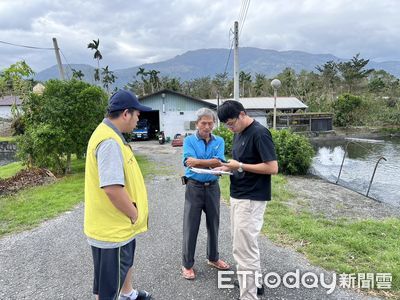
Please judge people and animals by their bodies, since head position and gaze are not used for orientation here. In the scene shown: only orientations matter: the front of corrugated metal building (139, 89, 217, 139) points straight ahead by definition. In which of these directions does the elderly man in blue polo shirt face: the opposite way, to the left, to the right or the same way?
the same way

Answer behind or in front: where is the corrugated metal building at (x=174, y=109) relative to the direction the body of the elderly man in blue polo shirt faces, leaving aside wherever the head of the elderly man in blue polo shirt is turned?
behind

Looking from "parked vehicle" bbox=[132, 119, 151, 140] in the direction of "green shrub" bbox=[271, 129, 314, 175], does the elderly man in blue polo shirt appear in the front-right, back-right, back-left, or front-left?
front-right

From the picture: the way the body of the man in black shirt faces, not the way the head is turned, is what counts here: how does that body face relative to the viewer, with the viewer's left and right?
facing the viewer and to the left of the viewer

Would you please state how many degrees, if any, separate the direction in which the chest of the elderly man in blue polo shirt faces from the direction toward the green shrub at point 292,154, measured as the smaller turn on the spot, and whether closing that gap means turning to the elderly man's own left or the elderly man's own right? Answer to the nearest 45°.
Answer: approximately 180°

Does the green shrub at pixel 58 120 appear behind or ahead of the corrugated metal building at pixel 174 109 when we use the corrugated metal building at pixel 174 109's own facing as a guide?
ahead

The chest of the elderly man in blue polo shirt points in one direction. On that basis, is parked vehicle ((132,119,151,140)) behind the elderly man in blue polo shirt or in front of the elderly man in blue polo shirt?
behind

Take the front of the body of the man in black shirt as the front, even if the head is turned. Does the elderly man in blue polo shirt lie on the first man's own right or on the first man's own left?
on the first man's own right

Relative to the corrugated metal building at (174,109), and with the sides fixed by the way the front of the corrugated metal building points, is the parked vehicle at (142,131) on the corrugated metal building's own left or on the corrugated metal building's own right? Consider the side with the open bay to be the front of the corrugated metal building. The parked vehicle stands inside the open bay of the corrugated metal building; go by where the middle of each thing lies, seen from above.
on the corrugated metal building's own right

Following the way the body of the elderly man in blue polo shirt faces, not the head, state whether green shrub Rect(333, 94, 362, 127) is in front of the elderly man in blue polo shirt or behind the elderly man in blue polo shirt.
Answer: behind

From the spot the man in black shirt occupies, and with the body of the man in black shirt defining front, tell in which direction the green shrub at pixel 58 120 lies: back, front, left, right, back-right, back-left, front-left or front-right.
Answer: right

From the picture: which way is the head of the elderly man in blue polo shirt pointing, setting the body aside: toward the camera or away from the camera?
toward the camera

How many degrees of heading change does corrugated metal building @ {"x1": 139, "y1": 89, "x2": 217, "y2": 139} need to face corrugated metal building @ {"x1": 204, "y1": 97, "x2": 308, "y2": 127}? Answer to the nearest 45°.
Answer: approximately 135° to its left

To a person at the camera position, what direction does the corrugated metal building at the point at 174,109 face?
facing the viewer

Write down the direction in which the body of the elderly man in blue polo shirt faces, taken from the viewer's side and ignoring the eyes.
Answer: toward the camera

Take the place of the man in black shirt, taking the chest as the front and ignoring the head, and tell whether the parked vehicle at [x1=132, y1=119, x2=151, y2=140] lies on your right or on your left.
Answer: on your right

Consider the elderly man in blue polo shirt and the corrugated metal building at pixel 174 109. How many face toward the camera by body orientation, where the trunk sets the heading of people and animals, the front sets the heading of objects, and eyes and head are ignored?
2
